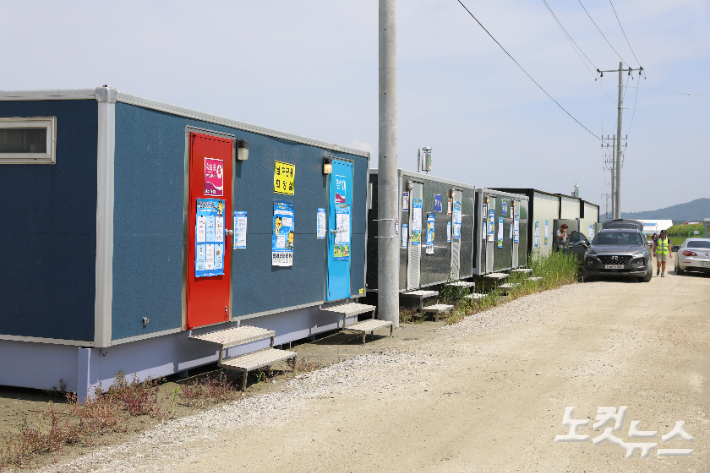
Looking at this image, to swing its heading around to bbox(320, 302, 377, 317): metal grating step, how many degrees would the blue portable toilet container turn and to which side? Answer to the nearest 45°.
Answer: approximately 90° to its left

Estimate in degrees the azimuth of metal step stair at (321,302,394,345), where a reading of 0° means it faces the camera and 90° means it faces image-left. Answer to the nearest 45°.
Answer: approximately 315°

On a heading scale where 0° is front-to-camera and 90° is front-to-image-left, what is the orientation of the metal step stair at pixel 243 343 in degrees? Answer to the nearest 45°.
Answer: approximately 315°

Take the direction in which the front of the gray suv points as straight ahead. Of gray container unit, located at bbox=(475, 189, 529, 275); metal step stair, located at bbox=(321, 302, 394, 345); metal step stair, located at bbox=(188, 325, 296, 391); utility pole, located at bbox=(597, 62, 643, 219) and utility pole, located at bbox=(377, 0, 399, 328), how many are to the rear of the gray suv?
1

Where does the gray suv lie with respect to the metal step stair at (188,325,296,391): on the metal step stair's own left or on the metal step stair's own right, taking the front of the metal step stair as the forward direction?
on the metal step stair's own left

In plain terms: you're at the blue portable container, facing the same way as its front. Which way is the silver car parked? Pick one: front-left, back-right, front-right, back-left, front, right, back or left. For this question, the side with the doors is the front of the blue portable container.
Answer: left

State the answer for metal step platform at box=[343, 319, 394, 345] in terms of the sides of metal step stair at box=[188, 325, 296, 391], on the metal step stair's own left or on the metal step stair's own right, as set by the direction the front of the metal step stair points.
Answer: on the metal step stair's own left
